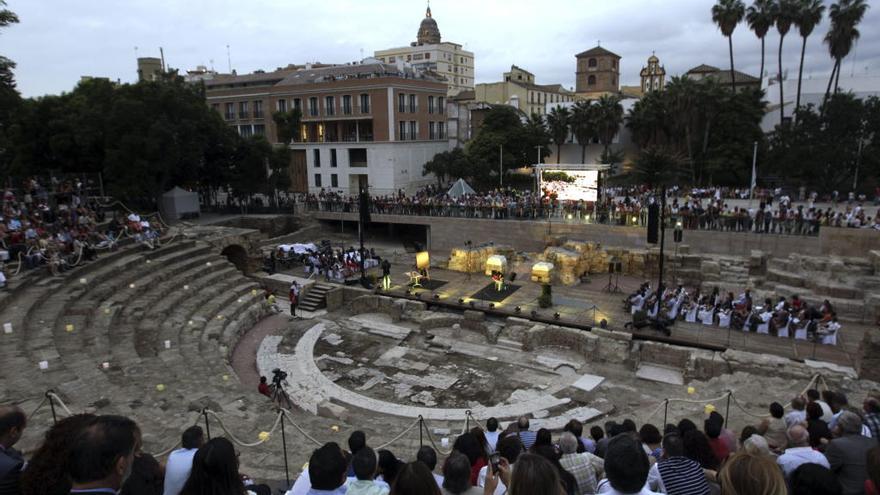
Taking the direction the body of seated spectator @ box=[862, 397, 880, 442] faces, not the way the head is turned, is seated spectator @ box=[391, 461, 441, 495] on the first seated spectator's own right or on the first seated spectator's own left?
on the first seated spectator's own left

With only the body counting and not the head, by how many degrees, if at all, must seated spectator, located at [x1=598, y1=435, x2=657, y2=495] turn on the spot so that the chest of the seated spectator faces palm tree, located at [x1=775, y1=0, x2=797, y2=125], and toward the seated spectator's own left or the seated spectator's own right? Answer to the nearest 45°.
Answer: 0° — they already face it

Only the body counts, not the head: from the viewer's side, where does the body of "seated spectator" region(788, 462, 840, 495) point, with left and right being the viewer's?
facing away from the viewer

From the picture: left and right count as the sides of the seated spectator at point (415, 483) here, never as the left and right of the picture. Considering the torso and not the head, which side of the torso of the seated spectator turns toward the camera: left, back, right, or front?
back

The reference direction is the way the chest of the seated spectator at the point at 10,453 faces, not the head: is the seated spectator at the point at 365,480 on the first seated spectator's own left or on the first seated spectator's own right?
on the first seated spectator's own right

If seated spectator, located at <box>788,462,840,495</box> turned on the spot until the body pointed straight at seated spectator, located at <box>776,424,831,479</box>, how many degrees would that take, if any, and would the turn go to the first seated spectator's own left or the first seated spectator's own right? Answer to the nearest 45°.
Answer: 0° — they already face them

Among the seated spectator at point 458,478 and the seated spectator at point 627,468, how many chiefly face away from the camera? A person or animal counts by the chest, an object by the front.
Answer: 2

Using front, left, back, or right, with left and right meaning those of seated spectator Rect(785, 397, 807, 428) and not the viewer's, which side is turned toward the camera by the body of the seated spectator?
back

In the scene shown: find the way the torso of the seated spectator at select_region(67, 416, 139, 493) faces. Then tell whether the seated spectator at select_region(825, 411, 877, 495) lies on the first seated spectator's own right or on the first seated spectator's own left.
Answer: on the first seated spectator's own right

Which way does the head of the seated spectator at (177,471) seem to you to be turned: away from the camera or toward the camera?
away from the camera

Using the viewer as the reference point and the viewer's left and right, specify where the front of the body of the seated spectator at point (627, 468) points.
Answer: facing away from the viewer
